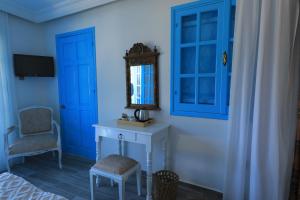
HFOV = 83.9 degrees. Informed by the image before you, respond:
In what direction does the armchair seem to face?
toward the camera

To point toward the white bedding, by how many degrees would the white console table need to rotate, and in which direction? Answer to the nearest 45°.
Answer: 0° — it already faces it

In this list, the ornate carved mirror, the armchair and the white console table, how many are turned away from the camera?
0

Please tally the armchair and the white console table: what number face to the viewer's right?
0

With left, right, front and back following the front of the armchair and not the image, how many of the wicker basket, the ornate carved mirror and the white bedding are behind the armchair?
0

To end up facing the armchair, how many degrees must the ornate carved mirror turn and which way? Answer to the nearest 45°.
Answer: approximately 45° to its right

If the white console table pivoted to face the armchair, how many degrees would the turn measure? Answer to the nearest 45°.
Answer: approximately 90° to its right

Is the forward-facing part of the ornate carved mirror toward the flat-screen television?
no

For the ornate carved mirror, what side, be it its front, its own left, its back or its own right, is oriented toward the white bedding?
front

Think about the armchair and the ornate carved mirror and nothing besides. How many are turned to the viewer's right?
0

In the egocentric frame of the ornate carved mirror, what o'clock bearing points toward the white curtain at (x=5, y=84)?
The white curtain is roughly at 2 o'clock from the ornate carved mirror.

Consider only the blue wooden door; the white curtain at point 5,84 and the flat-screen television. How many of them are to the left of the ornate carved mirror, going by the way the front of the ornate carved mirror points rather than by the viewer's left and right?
0

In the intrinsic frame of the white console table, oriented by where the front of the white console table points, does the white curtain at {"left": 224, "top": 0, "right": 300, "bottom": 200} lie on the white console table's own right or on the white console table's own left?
on the white console table's own left

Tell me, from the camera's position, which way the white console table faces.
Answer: facing the viewer and to the left of the viewer

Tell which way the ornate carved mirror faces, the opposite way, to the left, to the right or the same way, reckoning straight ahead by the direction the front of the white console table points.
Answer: the same way
